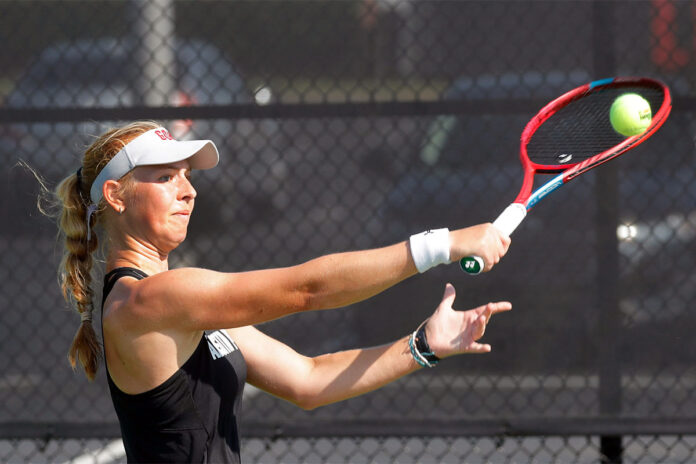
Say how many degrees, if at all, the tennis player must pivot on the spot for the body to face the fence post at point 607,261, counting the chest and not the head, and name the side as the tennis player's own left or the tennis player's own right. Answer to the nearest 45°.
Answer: approximately 45° to the tennis player's own left

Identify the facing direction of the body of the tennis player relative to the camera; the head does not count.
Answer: to the viewer's right

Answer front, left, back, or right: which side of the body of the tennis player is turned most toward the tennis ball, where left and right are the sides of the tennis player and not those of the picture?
front

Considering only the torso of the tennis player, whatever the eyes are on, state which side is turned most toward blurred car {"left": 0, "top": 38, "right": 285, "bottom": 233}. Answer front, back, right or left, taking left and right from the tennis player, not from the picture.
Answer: left

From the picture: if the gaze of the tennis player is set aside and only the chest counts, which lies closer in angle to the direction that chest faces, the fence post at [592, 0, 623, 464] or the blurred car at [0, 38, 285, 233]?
the fence post

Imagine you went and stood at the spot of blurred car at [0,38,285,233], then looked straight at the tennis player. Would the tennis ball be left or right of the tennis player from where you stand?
left
